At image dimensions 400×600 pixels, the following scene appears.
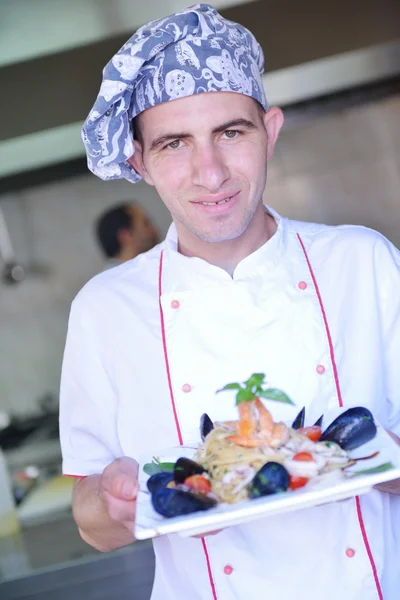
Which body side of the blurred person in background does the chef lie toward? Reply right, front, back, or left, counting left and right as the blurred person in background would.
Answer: right

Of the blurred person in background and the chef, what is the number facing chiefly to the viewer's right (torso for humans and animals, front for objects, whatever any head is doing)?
1

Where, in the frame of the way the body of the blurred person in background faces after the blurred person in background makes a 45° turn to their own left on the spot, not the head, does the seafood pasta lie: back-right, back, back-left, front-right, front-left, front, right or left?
back-right

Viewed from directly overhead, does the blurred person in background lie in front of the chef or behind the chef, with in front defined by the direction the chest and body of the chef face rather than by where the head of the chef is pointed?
behind

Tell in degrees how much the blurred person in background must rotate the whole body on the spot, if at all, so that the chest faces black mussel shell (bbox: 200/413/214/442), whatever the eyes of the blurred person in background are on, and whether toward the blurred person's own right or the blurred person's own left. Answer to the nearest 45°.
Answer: approximately 90° to the blurred person's own right

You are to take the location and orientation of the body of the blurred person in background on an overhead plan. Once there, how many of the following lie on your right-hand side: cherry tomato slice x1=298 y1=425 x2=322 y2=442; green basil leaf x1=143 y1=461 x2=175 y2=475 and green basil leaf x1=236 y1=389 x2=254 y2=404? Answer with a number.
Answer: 3

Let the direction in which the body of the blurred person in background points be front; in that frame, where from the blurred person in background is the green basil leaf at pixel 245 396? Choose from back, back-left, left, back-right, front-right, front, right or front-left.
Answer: right

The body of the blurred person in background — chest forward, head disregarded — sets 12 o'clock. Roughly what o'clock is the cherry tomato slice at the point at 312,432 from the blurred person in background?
The cherry tomato slice is roughly at 3 o'clock from the blurred person in background.

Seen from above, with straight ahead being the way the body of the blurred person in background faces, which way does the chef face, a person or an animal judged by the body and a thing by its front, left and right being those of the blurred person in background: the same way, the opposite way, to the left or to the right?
to the right

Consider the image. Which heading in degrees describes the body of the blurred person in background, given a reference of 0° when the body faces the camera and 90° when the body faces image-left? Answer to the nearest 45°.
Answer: approximately 270°

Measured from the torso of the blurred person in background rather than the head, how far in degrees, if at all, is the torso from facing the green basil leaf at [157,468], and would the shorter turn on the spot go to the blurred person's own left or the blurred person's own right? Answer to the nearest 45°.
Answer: approximately 90° to the blurred person's own right
